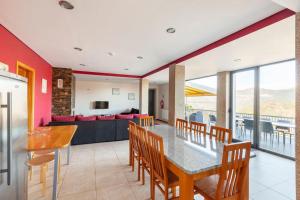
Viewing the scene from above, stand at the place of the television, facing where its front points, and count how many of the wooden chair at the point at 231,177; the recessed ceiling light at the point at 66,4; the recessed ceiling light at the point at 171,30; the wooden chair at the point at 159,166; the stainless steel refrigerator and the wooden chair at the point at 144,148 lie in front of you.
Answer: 6

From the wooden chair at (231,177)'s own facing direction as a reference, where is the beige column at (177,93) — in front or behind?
in front

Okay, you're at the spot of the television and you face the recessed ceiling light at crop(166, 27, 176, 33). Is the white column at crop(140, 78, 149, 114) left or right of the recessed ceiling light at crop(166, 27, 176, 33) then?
left

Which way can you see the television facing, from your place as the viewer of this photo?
facing the viewer

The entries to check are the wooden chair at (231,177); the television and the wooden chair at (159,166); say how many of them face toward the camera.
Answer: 1

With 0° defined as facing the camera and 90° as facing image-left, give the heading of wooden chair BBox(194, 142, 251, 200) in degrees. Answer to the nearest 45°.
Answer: approximately 135°

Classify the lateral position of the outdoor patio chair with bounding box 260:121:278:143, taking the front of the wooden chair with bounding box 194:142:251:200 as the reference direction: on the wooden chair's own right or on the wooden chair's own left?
on the wooden chair's own right

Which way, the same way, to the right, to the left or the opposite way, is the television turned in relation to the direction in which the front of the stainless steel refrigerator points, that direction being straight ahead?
to the right

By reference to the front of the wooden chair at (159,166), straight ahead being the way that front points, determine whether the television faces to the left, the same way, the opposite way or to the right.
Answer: to the right

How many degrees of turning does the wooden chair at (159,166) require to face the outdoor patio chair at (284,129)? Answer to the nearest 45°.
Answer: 0° — it already faces it

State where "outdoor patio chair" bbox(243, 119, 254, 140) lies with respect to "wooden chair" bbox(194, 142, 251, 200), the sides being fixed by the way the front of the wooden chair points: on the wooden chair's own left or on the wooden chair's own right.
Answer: on the wooden chair's own right

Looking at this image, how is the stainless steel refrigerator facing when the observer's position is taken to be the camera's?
facing the viewer and to the right of the viewer

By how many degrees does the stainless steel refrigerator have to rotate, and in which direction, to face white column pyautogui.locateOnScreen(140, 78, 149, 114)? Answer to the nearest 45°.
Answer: approximately 90° to its left

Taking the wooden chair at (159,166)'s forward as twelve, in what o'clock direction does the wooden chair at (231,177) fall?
the wooden chair at (231,177) is roughly at 2 o'clock from the wooden chair at (159,166).

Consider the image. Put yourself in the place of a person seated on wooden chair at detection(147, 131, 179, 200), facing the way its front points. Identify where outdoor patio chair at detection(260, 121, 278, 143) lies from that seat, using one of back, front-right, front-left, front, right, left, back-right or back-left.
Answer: front
